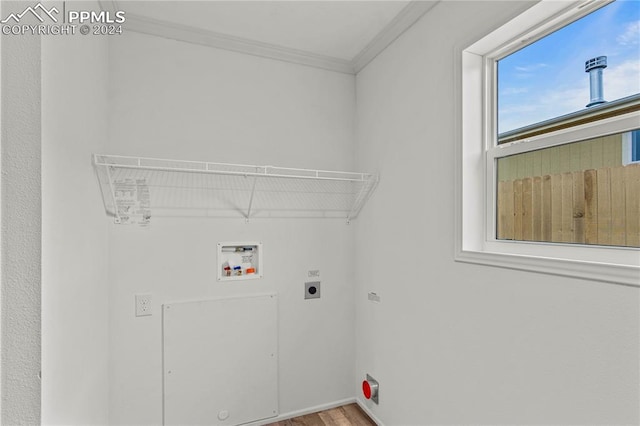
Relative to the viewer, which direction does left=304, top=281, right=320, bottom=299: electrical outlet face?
toward the camera

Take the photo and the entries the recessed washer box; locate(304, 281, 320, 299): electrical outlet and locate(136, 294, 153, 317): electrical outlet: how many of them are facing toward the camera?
3

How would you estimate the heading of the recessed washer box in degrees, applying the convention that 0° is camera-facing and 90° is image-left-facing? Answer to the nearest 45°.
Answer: approximately 0°

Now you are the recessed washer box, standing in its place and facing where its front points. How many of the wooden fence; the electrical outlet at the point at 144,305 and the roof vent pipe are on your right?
1

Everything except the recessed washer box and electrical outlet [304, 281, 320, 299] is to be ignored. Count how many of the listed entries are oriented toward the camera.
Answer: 2

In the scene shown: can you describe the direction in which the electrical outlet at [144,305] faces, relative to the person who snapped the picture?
facing the viewer

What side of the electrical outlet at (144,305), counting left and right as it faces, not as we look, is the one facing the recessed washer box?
left
